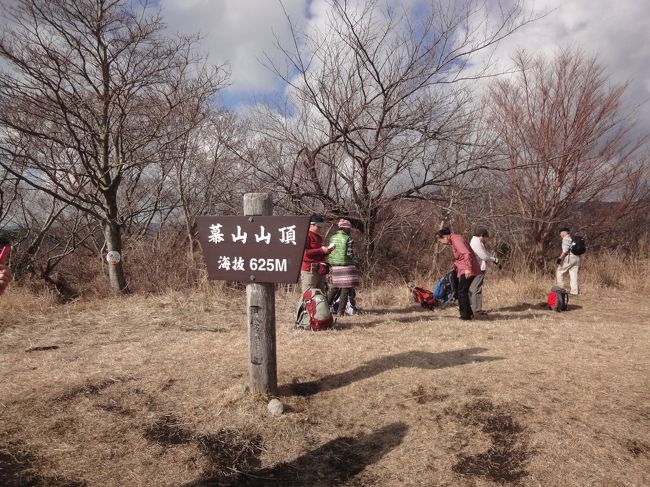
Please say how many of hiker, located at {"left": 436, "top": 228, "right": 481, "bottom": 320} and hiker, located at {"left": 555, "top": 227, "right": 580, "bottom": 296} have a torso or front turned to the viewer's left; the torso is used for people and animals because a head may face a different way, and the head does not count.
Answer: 2

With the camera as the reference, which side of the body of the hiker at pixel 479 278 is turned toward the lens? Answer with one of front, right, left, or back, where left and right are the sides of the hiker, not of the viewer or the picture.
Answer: right

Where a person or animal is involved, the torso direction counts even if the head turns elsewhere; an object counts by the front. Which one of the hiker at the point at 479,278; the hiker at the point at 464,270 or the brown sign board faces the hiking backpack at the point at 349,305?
the hiker at the point at 464,270

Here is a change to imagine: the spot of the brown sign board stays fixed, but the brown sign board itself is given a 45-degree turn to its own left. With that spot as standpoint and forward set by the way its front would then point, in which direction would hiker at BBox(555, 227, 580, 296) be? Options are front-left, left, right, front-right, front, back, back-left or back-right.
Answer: left

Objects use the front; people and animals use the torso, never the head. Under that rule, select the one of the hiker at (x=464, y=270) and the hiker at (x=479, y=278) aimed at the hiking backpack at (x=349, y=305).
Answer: the hiker at (x=464, y=270)

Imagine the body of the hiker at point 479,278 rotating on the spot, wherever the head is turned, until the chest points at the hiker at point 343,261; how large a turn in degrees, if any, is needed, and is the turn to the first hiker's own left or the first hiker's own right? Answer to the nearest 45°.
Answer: approximately 135° to the first hiker's own right

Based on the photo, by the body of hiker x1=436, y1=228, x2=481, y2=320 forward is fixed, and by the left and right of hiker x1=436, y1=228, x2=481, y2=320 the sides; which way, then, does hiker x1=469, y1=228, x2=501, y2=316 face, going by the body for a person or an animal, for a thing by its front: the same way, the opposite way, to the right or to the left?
the opposite way

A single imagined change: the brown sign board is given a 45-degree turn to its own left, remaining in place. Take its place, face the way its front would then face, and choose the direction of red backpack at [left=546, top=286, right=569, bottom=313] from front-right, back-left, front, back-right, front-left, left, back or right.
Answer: left

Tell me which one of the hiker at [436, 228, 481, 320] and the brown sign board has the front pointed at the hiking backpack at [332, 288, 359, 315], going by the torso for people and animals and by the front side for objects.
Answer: the hiker

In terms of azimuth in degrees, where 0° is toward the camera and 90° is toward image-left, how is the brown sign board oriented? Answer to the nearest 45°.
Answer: approximately 0°

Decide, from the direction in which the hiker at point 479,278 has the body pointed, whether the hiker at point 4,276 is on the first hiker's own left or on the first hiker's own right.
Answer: on the first hiker's own right

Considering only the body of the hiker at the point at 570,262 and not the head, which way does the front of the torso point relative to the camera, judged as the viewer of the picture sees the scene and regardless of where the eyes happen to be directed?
to the viewer's left

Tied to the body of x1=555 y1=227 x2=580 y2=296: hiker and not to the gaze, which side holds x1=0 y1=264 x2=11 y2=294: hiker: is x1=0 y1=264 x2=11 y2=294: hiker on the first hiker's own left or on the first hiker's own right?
on the first hiker's own left

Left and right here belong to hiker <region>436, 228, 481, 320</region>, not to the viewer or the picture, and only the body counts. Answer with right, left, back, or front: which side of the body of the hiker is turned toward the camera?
left

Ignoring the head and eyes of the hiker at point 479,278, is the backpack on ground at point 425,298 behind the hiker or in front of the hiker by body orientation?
behind
